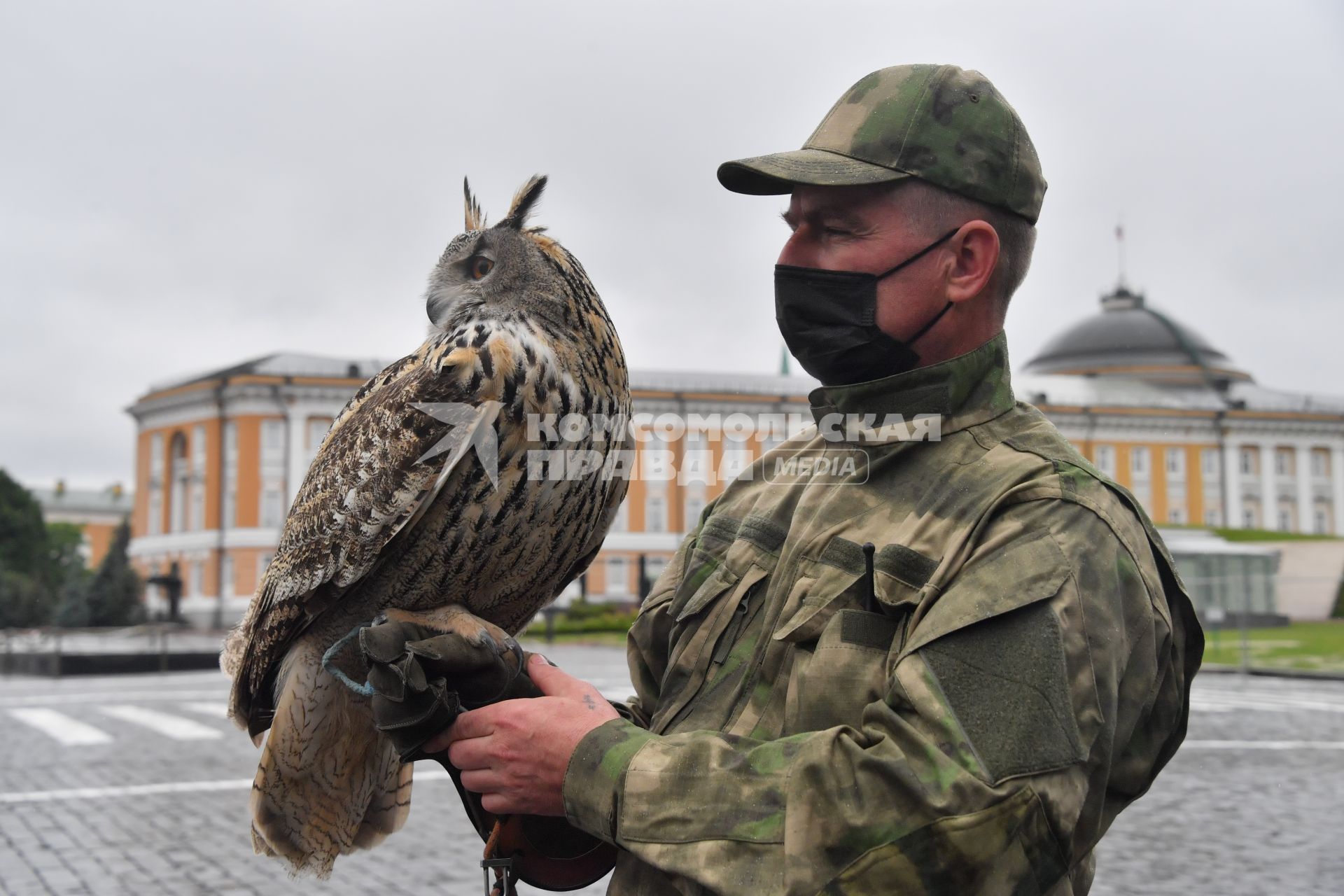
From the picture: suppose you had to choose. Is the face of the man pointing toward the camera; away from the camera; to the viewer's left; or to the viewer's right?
to the viewer's left

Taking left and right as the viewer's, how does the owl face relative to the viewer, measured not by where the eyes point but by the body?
facing the viewer and to the right of the viewer

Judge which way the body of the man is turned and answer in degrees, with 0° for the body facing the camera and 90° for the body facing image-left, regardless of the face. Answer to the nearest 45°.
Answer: approximately 45°
